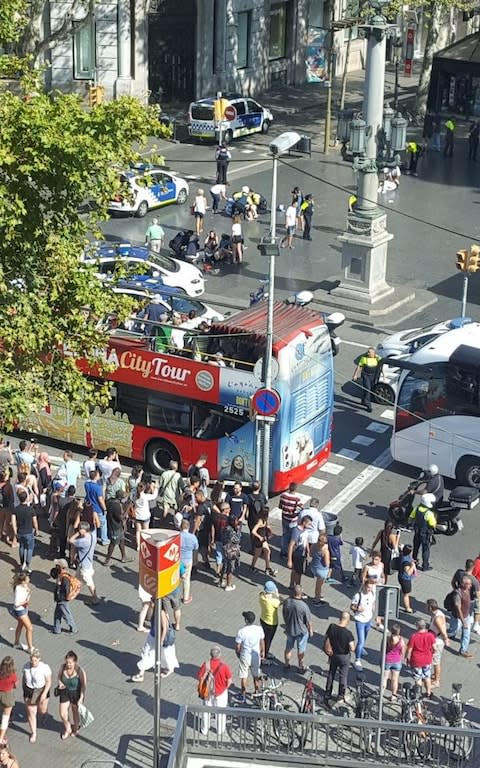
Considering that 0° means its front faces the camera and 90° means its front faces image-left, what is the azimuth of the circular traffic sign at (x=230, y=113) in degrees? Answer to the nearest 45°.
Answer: approximately 315°

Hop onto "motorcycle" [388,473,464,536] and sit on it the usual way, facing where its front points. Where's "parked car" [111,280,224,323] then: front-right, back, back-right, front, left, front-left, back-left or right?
front-right

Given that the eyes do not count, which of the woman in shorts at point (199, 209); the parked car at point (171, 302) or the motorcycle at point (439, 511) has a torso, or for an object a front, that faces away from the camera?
the woman in shorts

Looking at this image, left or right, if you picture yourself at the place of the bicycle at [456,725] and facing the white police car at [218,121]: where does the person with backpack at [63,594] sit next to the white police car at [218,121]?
left

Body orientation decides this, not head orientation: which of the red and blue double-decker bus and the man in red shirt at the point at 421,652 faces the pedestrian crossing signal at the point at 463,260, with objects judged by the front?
the man in red shirt

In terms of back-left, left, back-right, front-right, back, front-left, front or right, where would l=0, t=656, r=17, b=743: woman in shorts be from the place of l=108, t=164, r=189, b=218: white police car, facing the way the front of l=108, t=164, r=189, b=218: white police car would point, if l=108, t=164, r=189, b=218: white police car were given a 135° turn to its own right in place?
front

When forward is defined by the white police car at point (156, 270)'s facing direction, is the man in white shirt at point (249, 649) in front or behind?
in front

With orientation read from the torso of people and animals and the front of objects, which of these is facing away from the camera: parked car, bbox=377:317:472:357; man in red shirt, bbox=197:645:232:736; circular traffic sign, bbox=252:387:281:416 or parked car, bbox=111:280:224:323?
the man in red shirt

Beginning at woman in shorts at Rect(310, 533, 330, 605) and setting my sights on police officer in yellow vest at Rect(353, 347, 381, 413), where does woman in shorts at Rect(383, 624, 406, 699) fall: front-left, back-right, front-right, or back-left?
back-right

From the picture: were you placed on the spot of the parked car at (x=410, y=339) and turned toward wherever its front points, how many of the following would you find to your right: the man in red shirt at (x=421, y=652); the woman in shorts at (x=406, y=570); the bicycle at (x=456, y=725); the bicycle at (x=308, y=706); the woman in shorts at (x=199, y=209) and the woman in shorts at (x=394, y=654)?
1

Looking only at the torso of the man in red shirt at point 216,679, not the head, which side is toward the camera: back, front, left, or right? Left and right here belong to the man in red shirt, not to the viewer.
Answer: back

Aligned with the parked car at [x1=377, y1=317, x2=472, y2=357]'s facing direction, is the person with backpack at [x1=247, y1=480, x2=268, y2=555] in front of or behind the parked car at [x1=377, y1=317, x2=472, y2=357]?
in front

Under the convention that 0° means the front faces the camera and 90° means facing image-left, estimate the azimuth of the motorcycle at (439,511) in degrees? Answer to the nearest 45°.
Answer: approximately 90°

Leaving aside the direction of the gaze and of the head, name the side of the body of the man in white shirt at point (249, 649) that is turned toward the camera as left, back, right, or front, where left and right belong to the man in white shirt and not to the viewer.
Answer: back
